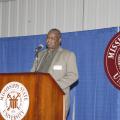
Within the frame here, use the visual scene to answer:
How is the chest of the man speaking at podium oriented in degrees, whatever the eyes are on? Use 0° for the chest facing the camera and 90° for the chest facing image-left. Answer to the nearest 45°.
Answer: approximately 45°
